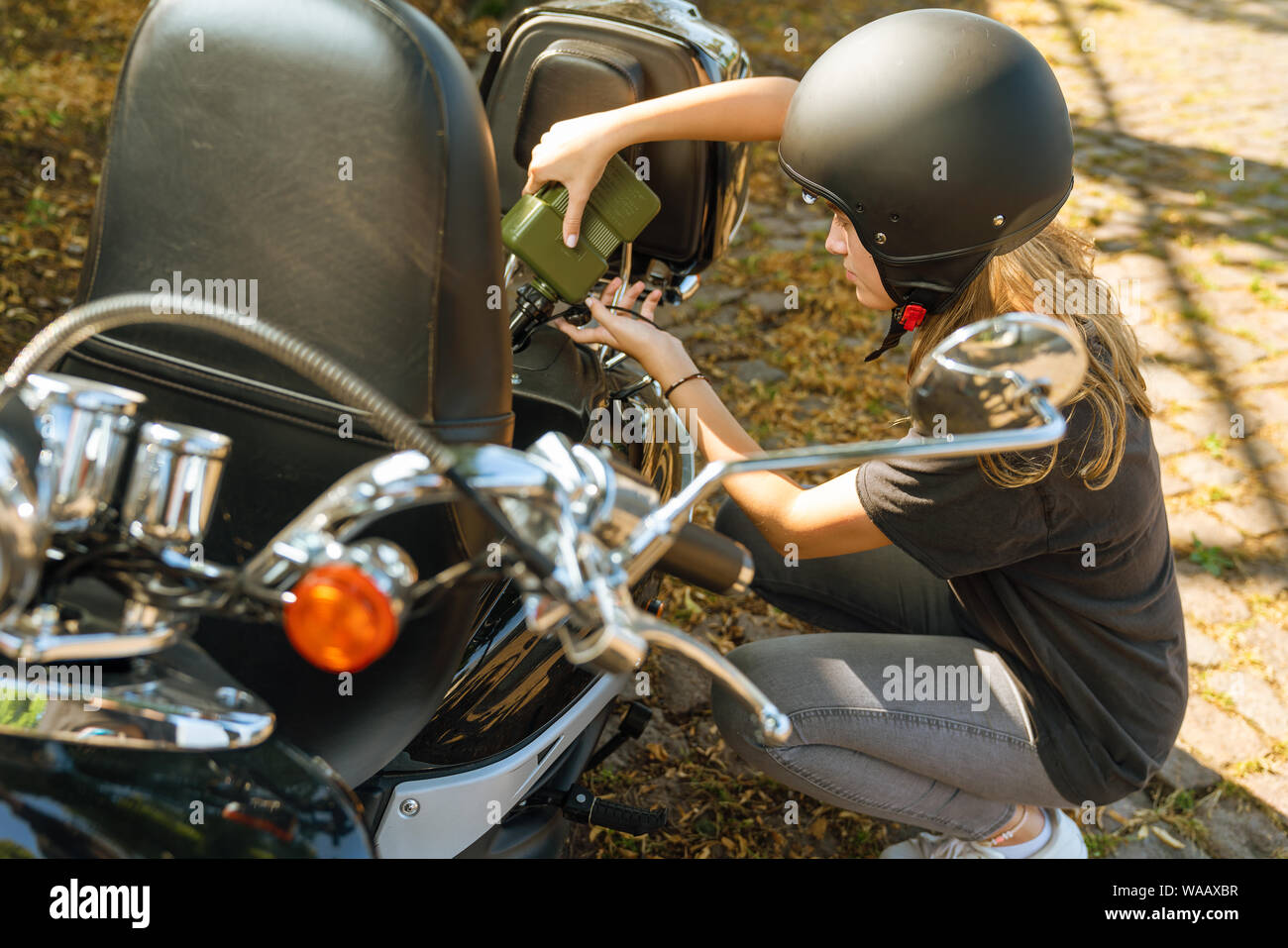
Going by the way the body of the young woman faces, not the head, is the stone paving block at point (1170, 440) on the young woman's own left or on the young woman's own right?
on the young woman's own right

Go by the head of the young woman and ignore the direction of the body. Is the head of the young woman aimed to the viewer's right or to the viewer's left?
to the viewer's left

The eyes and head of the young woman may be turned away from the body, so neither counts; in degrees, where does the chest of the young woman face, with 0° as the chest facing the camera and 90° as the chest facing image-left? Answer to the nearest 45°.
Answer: approximately 90°

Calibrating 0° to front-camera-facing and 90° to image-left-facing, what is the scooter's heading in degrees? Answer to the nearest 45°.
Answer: approximately 45°

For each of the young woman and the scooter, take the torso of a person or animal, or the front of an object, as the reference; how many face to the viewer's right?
0

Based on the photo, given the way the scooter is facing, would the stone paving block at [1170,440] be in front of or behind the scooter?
behind
